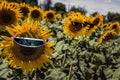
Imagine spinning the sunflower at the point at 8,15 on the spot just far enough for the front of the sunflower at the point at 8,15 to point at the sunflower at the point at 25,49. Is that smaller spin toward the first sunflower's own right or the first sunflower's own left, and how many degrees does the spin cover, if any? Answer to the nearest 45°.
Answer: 0° — it already faces it

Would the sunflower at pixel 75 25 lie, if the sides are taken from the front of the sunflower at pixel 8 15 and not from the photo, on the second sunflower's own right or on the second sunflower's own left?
on the second sunflower's own left

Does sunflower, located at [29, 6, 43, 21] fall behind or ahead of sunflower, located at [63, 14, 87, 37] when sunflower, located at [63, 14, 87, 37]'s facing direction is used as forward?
behind

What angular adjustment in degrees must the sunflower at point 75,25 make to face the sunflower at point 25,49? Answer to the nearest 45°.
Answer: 0° — it already faces it

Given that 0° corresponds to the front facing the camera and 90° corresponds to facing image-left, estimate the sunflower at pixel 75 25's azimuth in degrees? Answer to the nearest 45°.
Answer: approximately 0°
